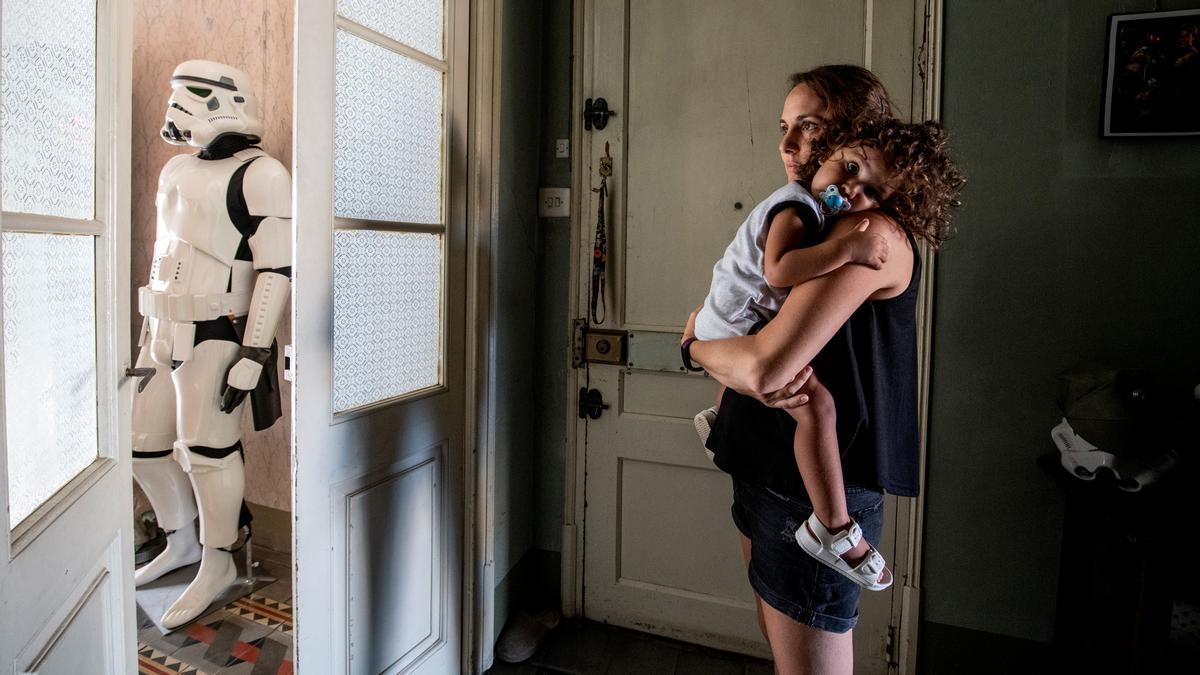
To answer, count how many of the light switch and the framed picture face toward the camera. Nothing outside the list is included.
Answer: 2

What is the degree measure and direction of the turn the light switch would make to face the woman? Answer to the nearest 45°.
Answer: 0° — it already faces them

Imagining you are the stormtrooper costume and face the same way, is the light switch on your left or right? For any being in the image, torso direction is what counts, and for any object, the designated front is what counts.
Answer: on your left

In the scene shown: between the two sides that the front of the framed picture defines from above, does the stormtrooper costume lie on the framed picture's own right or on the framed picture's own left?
on the framed picture's own right

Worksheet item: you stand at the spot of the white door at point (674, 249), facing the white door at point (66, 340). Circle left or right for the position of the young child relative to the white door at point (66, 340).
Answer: left

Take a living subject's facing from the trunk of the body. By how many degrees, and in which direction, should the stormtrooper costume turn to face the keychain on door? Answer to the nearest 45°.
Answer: approximately 90° to its left

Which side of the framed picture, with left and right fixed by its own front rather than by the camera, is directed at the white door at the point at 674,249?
right

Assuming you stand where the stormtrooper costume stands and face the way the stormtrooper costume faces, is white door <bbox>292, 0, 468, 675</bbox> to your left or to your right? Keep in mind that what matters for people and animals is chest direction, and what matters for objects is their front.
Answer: on your left

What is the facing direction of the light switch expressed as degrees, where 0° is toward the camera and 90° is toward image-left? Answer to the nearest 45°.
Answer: approximately 0°
